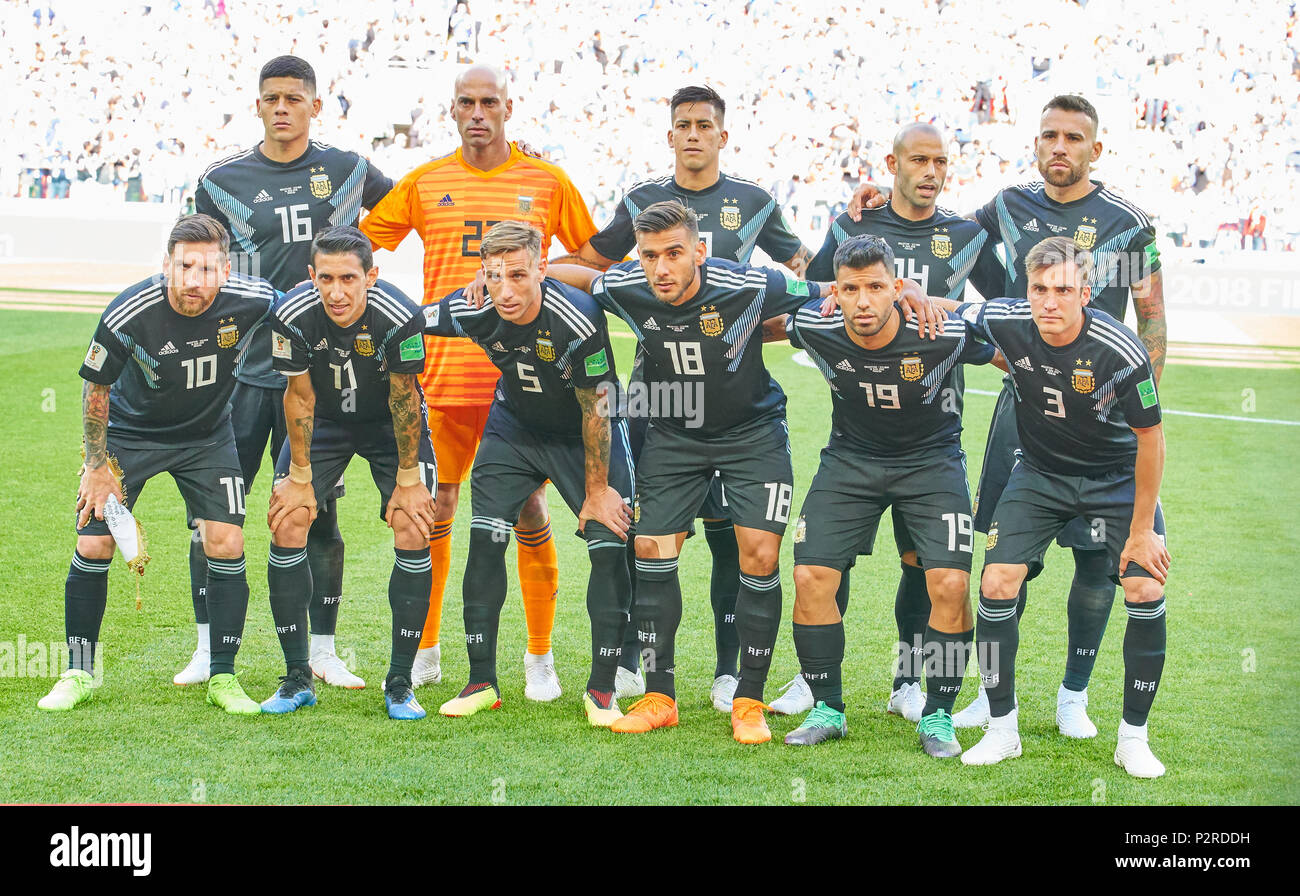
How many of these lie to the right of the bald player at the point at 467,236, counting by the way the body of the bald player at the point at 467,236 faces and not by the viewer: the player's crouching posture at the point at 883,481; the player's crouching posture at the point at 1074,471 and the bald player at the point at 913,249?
0

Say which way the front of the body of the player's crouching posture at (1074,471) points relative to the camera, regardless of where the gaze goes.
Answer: toward the camera

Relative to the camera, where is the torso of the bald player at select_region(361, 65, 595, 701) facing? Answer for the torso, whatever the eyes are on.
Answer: toward the camera

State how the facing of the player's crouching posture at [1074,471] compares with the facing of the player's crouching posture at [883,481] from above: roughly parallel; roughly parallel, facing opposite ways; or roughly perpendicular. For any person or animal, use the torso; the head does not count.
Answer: roughly parallel

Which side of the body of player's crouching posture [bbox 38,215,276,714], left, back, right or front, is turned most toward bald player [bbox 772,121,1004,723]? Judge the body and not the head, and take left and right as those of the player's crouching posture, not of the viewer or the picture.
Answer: left

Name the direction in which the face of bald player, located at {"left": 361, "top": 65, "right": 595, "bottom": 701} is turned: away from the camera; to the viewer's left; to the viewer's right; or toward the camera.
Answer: toward the camera

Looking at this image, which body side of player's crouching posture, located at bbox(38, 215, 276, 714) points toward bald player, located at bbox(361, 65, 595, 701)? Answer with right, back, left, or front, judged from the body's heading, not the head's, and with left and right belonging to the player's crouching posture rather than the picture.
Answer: left

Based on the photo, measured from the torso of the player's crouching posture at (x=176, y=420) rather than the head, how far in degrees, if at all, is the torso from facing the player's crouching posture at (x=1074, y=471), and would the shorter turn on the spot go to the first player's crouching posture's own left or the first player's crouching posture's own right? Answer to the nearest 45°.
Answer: approximately 45° to the first player's crouching posture's own left

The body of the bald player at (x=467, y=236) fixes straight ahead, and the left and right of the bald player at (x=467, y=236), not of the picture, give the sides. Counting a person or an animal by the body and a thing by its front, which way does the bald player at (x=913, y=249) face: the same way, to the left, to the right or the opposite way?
the same way

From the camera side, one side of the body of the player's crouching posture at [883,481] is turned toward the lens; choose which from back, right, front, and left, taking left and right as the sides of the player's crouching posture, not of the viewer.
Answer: front

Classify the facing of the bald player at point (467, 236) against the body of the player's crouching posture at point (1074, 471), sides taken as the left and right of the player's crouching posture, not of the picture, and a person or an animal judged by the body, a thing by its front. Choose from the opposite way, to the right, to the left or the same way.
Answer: the same way

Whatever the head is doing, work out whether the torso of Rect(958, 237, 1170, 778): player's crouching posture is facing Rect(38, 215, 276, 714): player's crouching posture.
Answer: no

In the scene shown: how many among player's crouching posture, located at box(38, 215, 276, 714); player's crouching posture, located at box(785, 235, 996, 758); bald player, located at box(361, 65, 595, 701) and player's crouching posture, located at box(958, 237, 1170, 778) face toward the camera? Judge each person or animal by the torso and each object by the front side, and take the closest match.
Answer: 4

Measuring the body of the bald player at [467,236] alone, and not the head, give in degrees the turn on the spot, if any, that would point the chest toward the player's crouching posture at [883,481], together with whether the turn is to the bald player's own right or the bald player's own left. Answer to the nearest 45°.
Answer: approximately 45° to the bald player's own left

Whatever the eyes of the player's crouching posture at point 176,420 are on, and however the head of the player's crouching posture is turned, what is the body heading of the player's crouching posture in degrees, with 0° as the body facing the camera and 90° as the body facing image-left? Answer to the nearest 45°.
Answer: approximately 0°

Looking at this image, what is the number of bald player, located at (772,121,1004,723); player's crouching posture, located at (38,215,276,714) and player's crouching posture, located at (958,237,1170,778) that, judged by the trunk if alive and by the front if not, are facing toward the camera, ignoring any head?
3
